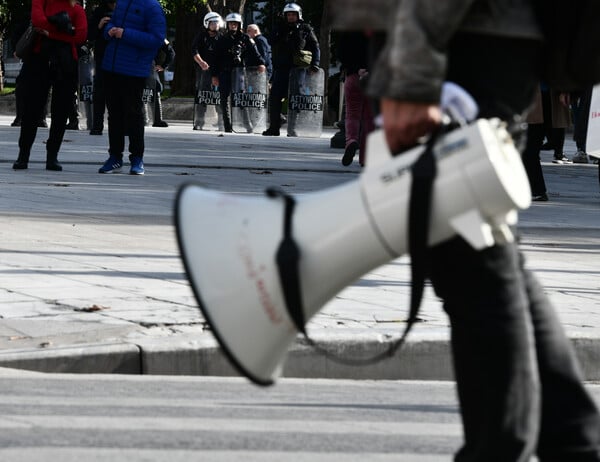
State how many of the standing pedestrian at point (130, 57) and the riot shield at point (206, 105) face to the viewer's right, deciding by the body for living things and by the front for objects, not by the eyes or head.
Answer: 0

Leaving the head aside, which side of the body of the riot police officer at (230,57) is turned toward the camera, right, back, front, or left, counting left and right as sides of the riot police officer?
front

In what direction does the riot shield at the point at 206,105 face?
toward the camera

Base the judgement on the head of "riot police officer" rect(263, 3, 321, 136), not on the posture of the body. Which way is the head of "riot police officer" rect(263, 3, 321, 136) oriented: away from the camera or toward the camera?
toward the camera

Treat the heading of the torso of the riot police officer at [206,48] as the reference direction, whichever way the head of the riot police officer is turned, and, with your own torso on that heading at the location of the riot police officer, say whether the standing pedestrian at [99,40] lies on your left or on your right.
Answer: on your right
